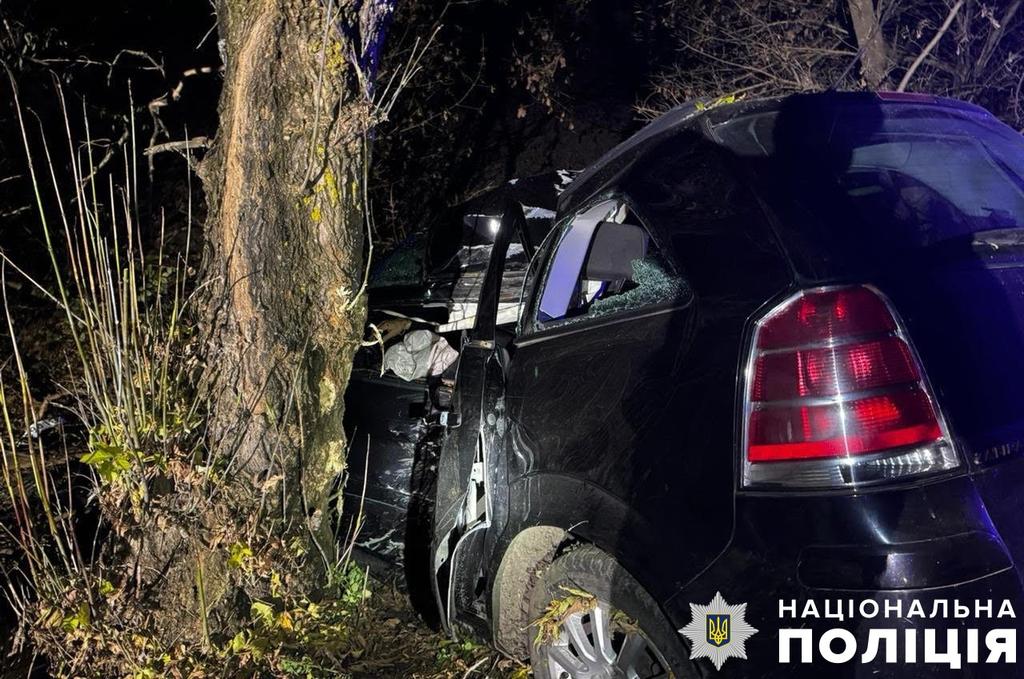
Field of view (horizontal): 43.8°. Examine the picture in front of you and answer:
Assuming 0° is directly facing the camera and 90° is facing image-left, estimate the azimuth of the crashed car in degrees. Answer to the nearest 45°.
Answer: approximately 135°

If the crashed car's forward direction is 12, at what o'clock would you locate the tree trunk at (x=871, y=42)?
The tree trunk is roughly at 2 o'clock from the crashed car.
